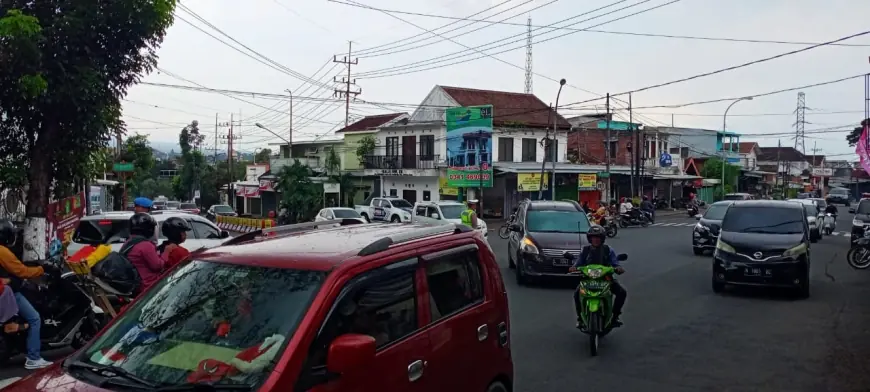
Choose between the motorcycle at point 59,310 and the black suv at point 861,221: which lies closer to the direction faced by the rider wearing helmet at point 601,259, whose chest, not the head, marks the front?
the motorcycle

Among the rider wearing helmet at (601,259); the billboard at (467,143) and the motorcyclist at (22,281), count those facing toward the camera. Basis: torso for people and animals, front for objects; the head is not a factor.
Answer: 2

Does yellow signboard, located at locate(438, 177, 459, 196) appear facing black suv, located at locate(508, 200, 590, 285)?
yes

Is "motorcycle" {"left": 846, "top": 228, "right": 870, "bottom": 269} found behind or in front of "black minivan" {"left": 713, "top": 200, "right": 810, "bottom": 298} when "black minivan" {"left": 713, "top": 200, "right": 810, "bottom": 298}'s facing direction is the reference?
behind

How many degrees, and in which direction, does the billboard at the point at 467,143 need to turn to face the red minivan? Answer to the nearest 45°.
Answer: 0° — it already faces it

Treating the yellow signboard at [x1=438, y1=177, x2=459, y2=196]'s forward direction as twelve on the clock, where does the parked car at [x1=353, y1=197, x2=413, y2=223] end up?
The parked car is roughly at 1 o'clock from the yellow signboard.

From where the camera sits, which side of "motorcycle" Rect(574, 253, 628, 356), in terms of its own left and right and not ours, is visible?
front

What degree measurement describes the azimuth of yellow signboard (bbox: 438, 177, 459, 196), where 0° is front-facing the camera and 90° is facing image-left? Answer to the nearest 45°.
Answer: approximately 0°

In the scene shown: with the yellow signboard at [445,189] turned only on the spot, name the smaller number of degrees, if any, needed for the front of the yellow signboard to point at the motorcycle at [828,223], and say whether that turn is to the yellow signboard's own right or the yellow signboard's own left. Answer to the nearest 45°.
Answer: approximately 45° to the yellow signboard's own left

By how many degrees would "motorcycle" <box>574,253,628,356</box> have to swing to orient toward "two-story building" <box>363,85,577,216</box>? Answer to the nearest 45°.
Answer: approximately 180°

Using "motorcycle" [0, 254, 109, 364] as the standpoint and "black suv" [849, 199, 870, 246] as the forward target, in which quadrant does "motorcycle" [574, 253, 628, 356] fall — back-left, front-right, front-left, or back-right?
front-right

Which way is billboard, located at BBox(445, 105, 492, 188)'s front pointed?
toward the camera
